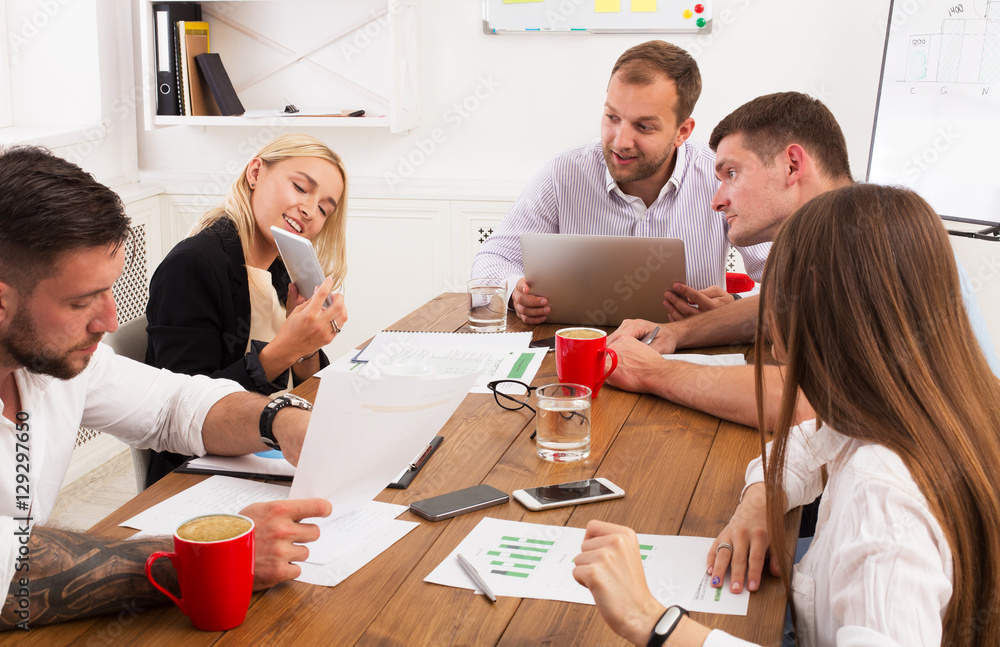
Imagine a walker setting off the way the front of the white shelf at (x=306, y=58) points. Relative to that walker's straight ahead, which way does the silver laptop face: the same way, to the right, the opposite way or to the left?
the opposite way

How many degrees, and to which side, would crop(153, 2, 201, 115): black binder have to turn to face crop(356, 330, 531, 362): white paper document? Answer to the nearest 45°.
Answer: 0° — it already faces it

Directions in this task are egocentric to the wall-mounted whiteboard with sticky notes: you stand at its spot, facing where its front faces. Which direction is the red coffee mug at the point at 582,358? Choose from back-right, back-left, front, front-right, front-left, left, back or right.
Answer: front

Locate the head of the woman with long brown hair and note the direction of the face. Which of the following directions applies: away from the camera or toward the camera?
away from the camera

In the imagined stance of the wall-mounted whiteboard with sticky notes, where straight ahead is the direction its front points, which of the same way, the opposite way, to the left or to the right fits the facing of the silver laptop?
the opposite way

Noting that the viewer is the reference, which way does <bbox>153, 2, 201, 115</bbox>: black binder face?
facing the viewer

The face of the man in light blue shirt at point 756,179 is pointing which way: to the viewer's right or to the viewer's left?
to the viewer's left

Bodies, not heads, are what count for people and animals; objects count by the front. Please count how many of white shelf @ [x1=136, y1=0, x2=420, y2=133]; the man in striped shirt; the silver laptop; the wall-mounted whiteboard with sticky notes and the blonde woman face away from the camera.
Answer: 1

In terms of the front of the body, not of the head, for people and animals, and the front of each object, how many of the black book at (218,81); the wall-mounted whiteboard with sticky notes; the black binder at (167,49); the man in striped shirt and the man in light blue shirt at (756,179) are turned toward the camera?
4

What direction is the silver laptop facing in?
away from the camera

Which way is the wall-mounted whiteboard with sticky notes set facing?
toward the camera

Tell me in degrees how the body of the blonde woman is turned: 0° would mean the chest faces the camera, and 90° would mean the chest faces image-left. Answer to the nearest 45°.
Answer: approximately 315°

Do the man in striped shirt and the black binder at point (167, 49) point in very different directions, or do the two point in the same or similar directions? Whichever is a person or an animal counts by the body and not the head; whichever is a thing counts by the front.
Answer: same or similar directions

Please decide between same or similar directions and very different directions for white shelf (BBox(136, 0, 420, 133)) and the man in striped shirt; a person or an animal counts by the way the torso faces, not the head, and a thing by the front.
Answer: same or similar directions

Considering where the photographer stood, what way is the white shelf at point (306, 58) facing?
facing the viewer

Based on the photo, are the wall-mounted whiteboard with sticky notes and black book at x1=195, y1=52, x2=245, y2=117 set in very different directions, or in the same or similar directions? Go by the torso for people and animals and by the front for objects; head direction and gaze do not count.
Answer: same or similar directions

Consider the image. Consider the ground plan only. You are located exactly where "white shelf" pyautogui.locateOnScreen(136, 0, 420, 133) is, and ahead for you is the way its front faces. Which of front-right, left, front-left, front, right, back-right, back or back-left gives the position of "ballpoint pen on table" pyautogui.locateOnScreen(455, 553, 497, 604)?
front

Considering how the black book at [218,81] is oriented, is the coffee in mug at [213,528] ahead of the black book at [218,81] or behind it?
ahead

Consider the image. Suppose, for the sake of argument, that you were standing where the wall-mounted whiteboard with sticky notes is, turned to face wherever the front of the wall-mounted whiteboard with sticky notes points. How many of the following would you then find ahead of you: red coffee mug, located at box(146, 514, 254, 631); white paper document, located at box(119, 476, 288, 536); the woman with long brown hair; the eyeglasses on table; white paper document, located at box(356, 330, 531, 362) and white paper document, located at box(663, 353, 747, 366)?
6
